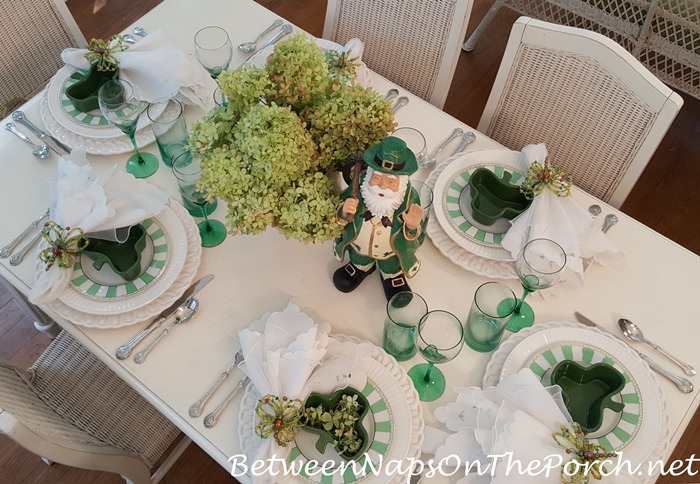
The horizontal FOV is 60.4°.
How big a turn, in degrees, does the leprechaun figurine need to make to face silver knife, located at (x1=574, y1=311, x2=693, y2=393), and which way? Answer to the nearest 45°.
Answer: approximately 90° to its left

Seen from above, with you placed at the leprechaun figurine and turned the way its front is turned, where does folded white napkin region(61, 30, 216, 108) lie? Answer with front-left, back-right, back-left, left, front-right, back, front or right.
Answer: back-right

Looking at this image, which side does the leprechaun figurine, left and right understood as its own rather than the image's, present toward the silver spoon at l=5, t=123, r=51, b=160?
right

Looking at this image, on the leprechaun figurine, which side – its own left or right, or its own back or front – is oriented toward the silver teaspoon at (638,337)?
left

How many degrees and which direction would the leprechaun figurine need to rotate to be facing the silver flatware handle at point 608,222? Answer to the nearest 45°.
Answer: approximately 135° to its left

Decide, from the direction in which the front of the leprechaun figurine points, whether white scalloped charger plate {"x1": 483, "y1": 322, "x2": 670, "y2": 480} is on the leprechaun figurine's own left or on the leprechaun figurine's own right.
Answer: on the leprechaun figurine's own left

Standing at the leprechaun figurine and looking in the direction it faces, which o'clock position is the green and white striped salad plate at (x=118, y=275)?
The green and white striped salad plate is roughly at 3 o'clock from the leprechaun figurine.
